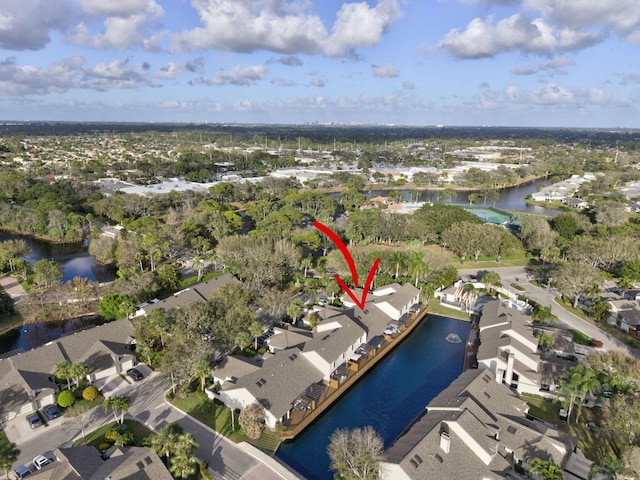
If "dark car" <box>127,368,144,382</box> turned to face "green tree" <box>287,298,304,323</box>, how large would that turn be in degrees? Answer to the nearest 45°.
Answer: approximately 135° to its right

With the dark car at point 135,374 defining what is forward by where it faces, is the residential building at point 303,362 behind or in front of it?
behind

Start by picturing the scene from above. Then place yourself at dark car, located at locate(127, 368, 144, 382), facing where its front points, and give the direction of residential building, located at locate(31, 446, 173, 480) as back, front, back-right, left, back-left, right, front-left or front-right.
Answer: back-left

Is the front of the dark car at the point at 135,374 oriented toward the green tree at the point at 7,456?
no

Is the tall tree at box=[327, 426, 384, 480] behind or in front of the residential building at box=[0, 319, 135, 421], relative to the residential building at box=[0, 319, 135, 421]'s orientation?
in front

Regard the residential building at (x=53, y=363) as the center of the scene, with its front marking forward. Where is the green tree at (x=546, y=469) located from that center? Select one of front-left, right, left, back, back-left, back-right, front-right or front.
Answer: front

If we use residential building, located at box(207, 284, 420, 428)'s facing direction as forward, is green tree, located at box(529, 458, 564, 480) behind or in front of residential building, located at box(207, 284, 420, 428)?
behind

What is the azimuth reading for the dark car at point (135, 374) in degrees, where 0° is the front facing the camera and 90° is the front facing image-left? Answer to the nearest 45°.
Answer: approximately 135°

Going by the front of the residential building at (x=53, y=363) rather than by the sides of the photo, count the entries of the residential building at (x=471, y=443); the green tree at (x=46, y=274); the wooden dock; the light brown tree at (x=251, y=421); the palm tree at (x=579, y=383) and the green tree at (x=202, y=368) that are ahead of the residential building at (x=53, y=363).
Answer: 5

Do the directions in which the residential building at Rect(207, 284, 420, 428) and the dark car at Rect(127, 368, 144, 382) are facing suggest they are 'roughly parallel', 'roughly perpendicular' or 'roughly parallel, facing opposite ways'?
roughly parallel

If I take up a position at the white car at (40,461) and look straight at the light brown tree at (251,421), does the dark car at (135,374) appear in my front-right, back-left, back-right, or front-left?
front-left

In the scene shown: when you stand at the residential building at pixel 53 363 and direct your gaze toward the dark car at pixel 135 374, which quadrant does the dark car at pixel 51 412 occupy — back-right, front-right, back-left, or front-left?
front-right

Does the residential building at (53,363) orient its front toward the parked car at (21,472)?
no

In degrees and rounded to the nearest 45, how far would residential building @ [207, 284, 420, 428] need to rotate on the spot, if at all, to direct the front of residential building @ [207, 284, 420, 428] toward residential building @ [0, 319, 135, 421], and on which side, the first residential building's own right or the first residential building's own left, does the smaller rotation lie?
approximately 45° to the first residential building's own left

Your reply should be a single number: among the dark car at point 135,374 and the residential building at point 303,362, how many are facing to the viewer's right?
0

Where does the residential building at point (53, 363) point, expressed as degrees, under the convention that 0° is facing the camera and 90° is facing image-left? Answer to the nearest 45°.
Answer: approximately 315°

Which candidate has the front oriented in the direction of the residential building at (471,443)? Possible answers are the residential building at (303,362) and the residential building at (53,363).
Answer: the residential building at (53,363)
